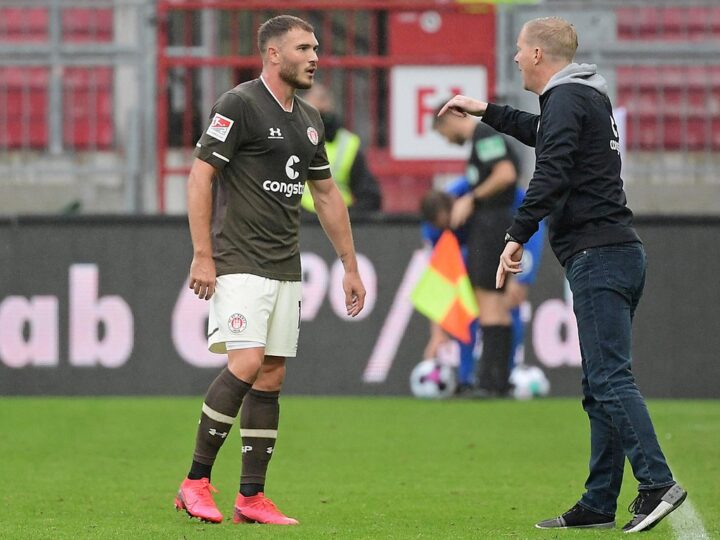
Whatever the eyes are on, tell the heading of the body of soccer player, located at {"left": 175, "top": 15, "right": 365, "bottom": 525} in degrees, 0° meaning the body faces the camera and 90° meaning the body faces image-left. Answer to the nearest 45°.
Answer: approximately 315°

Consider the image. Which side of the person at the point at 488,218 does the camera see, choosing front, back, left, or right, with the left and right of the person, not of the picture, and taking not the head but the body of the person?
left

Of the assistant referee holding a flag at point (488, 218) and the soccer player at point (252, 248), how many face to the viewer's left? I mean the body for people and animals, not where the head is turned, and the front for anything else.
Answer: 1

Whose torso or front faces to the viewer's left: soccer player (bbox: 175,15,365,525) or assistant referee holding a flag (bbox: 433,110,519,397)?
assistant referee holding a flag (bbox: 433,110,519,397)

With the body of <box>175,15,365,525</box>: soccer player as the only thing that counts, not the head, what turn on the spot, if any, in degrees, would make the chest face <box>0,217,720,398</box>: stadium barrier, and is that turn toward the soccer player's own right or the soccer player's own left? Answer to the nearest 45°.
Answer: approximately 135° to the soccer player's own left

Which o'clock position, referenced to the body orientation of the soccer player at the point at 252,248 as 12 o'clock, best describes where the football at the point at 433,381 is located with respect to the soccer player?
The football is roughly at 8 o'clock from the soccer player.

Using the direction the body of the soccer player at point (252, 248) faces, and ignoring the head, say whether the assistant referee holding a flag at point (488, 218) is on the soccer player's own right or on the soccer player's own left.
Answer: on the soccer player's own left
